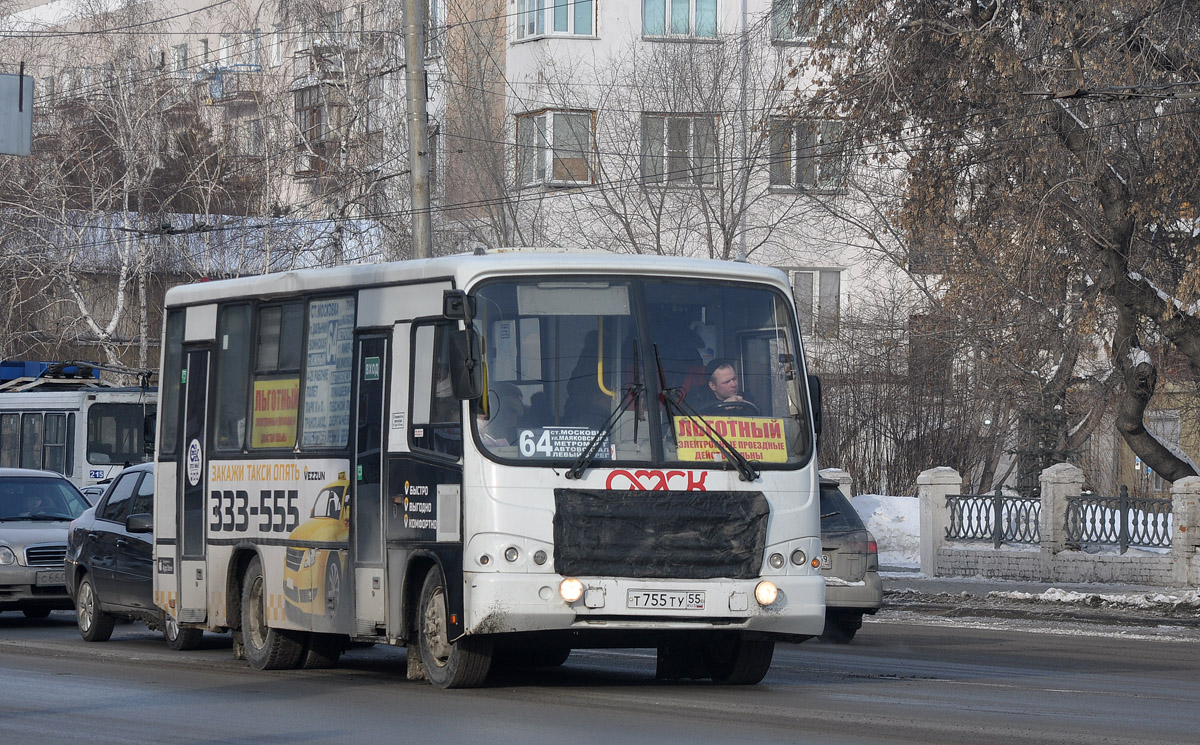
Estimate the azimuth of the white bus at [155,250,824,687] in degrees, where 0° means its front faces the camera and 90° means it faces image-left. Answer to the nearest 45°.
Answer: approximately 315°

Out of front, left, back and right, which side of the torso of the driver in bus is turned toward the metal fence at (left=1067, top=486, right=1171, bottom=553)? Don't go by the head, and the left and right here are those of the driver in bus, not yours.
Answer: left

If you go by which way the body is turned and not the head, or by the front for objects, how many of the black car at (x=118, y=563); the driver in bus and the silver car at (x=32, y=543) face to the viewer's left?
0

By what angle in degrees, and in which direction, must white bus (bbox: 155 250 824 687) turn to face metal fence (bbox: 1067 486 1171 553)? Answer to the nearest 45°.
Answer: approximately 90° to its left

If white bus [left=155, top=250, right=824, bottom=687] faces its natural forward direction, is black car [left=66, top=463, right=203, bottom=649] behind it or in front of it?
behind

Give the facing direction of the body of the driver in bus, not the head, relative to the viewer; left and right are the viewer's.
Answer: facing the viewer and to the right of the viewer

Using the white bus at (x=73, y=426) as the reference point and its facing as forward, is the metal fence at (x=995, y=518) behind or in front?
in front

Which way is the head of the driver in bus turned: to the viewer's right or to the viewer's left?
to the viewer's right

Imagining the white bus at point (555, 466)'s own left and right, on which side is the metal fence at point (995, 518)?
on its left

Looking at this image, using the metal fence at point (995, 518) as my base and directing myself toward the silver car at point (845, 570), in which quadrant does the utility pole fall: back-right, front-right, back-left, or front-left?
front-right

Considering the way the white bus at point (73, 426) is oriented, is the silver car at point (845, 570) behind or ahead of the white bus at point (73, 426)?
ahead

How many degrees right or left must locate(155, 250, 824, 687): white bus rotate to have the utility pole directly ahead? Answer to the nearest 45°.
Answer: approximately 135° to its left

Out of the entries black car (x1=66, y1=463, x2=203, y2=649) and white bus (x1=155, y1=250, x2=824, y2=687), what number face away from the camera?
0
